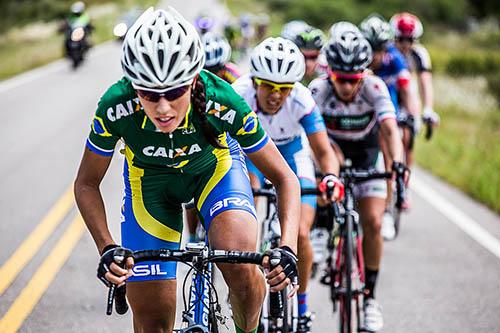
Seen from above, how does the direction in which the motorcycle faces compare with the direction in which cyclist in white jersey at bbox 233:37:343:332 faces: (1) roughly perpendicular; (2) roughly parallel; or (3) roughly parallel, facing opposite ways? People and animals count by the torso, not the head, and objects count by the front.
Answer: roughly parallel

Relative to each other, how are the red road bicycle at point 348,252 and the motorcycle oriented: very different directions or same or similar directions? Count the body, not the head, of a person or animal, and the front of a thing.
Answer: same or similar directions

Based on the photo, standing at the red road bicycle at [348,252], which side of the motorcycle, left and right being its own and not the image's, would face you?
front

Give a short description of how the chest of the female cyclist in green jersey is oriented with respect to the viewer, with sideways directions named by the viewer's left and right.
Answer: facing the viewer

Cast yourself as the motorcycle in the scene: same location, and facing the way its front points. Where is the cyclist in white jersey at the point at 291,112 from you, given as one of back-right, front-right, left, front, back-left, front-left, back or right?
front

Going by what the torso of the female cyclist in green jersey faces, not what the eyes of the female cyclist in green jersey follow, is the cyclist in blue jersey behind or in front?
behind

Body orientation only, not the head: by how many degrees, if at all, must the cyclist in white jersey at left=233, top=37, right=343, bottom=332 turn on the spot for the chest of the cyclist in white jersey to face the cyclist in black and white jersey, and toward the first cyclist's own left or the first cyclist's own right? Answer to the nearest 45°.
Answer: approximately 135° to the first cyclist's own left

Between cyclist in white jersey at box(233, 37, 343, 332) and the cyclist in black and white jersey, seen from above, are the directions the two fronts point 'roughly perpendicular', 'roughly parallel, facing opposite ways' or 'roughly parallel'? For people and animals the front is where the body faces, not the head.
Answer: roughly parallel

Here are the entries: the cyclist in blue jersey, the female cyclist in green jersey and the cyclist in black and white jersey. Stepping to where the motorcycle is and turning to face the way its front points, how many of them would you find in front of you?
3

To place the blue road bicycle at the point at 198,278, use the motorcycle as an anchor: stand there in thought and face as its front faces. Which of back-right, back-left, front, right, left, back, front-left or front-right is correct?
front

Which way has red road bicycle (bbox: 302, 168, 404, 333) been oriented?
toward the camera

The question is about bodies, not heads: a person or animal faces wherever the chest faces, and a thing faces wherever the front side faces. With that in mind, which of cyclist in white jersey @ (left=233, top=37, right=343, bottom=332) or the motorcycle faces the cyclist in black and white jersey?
the motorcycle

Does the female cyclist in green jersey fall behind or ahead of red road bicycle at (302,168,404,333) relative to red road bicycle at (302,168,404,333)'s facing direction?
ahead

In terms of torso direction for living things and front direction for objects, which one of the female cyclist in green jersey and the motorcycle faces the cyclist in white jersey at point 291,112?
the motorcycle
